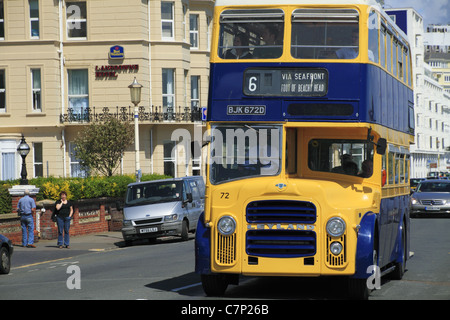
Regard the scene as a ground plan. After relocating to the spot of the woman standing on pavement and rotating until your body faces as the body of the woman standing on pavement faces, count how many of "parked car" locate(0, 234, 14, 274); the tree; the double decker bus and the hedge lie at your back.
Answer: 2

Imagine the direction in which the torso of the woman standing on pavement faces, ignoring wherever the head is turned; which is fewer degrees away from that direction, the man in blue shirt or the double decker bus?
the double decker bus

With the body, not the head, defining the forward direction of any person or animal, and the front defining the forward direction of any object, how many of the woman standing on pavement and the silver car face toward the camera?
2

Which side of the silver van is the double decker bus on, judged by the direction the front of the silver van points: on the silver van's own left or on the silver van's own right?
on the silver van's own left

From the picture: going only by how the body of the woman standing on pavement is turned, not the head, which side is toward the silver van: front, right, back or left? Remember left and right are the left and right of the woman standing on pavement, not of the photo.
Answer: left

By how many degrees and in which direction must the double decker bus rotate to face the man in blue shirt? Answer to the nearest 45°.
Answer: approximately 135° to its right

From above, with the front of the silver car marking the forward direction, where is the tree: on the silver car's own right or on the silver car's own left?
on the silver car's own right

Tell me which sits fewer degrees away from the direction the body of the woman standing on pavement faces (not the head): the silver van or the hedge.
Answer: the silver van

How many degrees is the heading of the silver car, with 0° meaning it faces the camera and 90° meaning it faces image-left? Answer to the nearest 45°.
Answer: approximately 0°

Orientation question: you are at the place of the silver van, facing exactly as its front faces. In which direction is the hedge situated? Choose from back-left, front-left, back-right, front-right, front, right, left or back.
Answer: right

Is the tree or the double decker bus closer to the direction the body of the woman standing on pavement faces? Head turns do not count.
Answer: the double decker bus

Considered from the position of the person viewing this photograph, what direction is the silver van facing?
facing the viewer and to the left of the viewer
